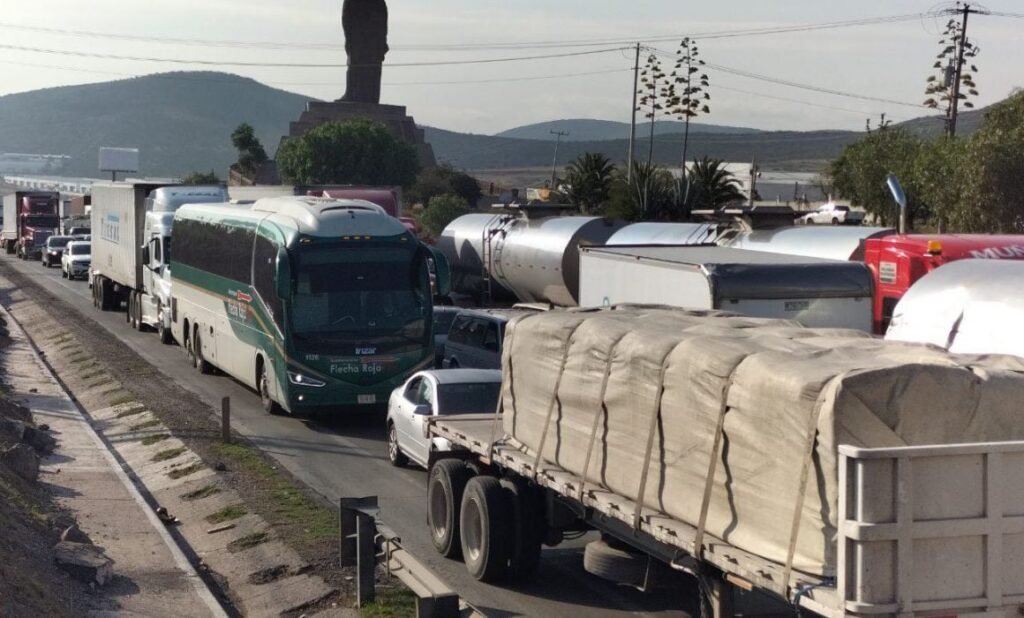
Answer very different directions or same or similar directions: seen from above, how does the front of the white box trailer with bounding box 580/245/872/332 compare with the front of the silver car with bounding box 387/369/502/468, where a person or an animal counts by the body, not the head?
same or similar directions

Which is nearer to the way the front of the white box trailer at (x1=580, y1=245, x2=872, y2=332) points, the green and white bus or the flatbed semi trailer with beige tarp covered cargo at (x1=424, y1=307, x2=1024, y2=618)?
the flatbed semi trailer with beige tarp covered cargo

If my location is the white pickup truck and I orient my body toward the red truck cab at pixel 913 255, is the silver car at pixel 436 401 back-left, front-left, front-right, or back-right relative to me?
front-right

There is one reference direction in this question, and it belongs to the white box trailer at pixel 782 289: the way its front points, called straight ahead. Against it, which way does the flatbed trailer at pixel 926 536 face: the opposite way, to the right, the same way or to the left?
the same way

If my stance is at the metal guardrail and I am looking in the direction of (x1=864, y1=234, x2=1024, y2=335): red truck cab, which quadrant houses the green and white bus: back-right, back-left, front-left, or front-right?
front-left

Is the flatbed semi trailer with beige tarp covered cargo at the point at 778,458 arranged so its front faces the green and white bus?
no

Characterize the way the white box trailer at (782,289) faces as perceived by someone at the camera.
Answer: facing the viewer and to the right of the viewer
